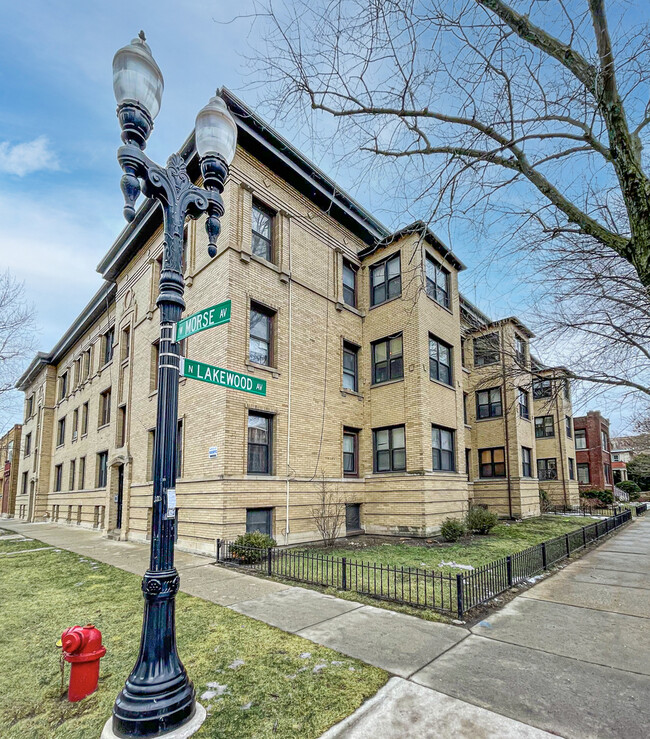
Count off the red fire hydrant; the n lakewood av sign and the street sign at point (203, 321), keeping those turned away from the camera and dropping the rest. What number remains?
0

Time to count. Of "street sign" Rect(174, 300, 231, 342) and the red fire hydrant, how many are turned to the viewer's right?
0

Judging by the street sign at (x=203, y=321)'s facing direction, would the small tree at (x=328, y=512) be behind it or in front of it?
behind

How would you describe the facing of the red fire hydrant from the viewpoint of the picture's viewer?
facing the viewer and to the left of the viewer

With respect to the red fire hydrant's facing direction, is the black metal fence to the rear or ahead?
to the rear

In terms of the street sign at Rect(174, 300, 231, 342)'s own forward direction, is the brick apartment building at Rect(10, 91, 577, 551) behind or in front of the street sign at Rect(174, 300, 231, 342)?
behind

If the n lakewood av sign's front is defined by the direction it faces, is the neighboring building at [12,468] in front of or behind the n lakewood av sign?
behind

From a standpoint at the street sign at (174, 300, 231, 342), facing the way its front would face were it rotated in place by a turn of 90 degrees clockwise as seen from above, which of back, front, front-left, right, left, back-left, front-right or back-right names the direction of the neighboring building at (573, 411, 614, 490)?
right

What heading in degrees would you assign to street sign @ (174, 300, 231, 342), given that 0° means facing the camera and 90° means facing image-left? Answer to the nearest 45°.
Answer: approximately 45°

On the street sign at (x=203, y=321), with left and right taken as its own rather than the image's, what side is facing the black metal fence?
back

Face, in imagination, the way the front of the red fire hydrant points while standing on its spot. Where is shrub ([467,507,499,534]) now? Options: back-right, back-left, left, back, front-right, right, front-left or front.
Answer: back

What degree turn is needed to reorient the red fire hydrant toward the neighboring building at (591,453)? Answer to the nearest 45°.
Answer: approximately 180°

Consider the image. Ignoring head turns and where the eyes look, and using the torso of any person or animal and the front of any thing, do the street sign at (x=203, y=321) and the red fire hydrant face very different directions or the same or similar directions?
same or similar directions

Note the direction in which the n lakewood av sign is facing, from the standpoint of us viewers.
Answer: facing the viewer and to the right of the viewer

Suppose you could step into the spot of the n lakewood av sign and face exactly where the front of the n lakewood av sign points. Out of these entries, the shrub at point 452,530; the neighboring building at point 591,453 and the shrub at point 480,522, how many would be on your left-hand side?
3

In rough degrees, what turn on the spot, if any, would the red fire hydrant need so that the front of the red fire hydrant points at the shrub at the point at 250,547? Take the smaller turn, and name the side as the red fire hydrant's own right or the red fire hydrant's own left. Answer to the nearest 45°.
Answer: approximately 180°
